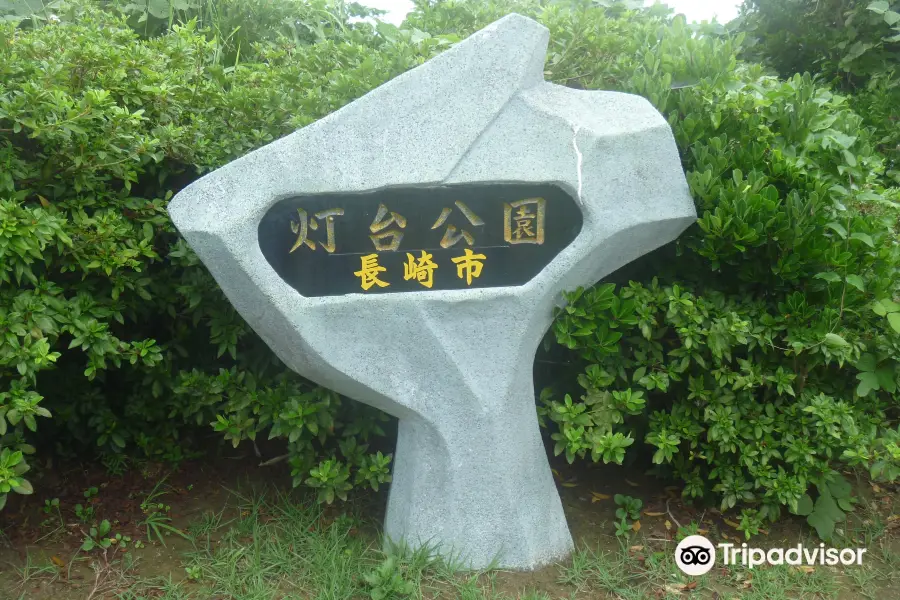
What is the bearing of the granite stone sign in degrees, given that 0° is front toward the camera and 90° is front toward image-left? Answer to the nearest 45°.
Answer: approximately 0°

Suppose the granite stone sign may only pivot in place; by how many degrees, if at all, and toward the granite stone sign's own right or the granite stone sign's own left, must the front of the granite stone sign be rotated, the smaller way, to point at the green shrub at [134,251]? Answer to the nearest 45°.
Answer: approximately 90° to the granite stone sign's own right

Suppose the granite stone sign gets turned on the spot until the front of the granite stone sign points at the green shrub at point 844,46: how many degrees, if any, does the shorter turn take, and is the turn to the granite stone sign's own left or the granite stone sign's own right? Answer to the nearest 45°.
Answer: approximately 135° to the granite stone sign's own left

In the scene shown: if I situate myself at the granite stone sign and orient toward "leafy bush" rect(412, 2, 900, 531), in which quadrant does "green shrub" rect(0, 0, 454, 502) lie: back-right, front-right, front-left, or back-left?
back-left

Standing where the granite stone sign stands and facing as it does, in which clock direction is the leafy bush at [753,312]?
The leafy bush is roughly at 9 o'clock from the granite stone sign.
